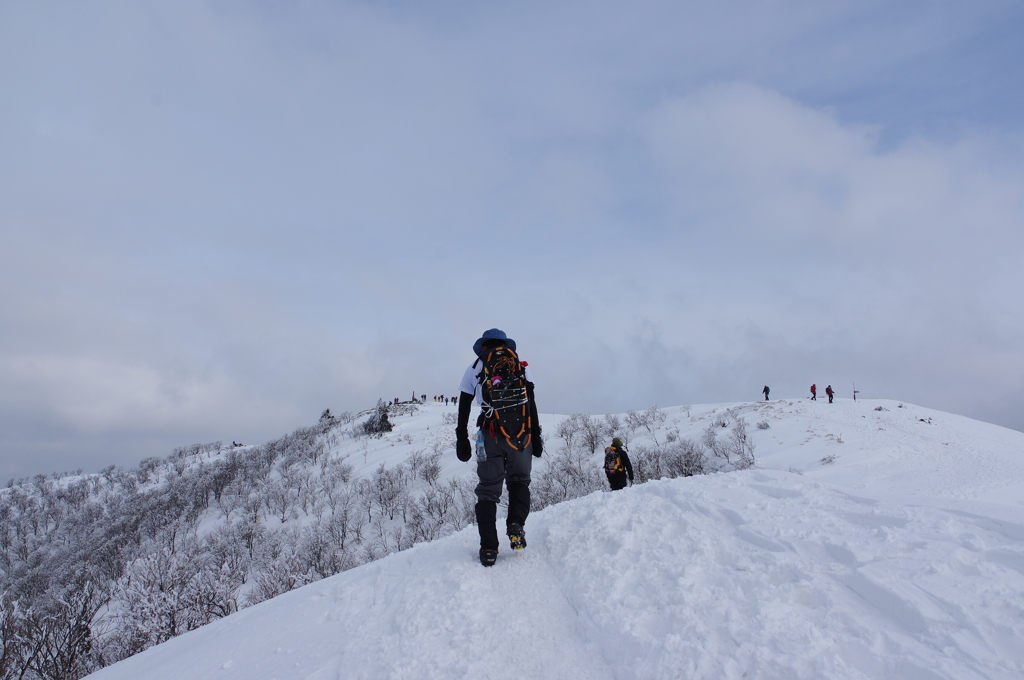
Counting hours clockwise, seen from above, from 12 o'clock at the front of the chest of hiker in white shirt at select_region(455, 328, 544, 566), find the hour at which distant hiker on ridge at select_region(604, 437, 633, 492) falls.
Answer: The distant hiker on ridge is roughly at 1 o'clock from the hiker in white shirt.

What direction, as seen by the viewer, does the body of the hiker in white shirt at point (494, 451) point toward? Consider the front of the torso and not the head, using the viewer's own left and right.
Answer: facing away from the viewer

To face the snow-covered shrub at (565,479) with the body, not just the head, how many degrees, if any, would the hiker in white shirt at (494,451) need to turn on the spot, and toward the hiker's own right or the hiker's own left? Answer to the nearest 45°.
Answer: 0° — they already face it
